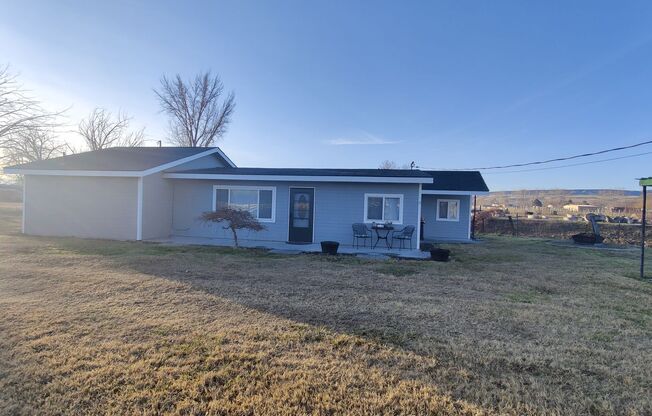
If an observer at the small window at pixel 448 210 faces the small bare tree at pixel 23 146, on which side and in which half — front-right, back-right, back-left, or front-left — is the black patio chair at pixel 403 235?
front-left

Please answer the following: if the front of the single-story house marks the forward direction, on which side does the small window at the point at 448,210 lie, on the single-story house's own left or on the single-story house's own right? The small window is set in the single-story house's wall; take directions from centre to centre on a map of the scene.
on the single-story house's own left

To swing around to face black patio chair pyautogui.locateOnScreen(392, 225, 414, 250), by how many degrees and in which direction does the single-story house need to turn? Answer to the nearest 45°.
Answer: approximately 90° to its left

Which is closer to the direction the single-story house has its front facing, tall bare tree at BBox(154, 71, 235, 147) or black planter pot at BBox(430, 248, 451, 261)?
the black planter pot

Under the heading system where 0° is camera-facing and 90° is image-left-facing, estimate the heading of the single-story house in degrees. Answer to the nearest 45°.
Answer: approximately 0°

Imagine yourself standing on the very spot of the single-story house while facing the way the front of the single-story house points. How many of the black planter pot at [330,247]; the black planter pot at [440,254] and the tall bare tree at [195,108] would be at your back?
1

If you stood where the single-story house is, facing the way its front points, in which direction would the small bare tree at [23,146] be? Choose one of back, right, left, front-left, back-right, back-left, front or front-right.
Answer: back-right

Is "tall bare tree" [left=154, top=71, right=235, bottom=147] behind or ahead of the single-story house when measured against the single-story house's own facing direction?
behind

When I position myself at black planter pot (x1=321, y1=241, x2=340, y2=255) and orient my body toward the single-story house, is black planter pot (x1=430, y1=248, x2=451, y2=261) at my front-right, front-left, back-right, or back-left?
back-right

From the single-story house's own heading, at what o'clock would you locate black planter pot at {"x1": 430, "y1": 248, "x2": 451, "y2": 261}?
The black planter pot is roughly at 10 o'clock from the single-story house.

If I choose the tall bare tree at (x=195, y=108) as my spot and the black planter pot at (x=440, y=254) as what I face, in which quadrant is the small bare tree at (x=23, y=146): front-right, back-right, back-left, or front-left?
back-right
